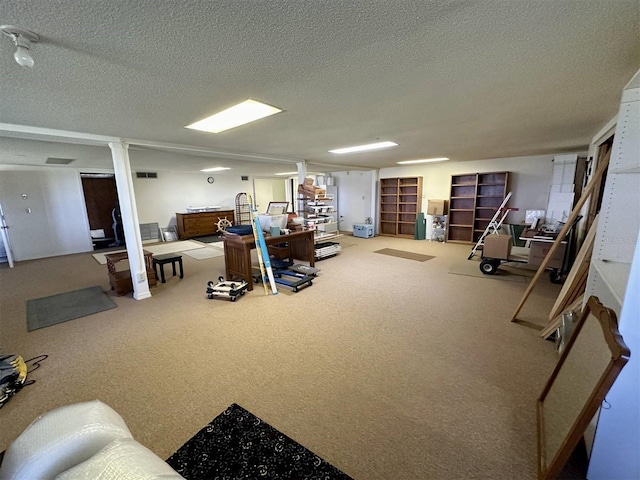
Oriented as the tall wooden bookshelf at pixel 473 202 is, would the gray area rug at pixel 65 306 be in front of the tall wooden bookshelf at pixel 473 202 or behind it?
in front

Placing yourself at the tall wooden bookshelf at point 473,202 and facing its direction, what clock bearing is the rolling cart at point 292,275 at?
The rolling cart is roughly at 1 o'clock from the tall wooden bookshelf.

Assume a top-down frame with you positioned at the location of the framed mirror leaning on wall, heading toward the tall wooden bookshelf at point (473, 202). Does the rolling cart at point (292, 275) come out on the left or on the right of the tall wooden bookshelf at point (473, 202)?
left

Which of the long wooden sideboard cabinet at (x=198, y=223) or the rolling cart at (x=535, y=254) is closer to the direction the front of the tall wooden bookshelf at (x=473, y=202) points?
the rolling cart

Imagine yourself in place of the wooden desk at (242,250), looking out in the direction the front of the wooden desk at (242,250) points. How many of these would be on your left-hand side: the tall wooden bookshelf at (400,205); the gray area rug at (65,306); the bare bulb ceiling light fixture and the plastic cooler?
2

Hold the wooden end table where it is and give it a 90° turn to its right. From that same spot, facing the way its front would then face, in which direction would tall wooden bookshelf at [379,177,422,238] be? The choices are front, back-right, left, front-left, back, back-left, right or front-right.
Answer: back-left

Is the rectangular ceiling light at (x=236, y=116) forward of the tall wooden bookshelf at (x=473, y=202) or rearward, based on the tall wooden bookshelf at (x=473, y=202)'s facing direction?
forward

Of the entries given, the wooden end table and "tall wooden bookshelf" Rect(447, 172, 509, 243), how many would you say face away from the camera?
0

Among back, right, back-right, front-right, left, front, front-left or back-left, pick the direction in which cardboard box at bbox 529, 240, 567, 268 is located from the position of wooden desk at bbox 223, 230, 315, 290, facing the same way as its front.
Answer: front-left

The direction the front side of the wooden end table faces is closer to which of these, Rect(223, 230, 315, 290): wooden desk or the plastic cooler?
the wooden desk

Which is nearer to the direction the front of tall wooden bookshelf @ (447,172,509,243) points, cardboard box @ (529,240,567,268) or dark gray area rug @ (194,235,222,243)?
the cardboard box

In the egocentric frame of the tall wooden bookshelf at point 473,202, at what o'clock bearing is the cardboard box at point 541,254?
The cardboard box is roughly at 11 o'clock from the tall wooden bookshelf.
